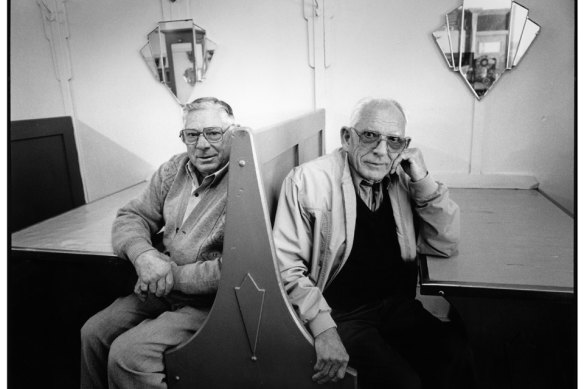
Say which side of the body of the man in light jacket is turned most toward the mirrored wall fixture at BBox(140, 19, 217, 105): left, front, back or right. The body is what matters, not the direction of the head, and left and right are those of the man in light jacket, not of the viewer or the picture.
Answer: back

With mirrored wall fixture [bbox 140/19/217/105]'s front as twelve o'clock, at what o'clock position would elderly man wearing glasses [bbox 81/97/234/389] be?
The elderly man wearing glasses is roughly at 12 o'clock from the mirrored wall fixture.

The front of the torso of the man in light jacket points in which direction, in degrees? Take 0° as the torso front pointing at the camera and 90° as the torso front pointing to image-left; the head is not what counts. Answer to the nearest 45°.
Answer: approximately 315°

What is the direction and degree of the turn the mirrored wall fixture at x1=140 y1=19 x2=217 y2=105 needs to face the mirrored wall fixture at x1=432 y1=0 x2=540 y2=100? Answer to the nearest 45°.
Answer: approximately 45° to its left

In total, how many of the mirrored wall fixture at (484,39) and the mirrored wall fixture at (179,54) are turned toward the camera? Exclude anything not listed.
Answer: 2

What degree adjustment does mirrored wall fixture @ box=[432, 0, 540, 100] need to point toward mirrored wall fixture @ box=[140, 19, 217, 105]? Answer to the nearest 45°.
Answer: approximately 90° to its right

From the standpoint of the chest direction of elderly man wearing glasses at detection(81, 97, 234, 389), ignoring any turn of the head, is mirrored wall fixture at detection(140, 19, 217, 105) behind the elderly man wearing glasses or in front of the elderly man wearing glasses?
behind

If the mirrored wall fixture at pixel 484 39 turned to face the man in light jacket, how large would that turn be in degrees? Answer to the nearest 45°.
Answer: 0° — it already faces them

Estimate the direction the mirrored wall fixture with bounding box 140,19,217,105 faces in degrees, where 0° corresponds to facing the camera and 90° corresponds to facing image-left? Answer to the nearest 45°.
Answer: approximately 0°
